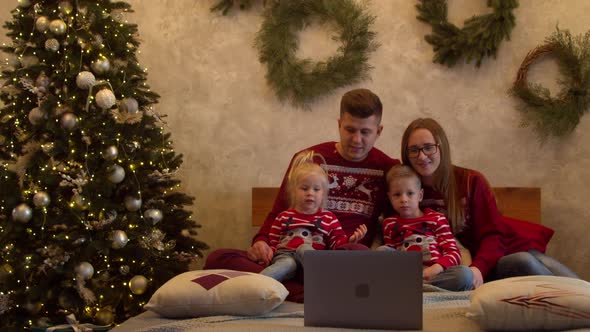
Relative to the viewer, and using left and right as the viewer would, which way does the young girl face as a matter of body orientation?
facing the viewer

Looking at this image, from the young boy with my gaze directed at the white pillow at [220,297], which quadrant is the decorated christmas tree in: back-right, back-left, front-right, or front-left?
front-right

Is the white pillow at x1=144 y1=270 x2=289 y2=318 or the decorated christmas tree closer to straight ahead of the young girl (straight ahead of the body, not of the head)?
the white pillow

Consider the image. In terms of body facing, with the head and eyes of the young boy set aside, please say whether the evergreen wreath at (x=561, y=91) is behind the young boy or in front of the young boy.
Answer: behind

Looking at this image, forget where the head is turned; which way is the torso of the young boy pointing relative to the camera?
toward the camera

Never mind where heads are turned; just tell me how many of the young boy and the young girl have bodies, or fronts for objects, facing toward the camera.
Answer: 2

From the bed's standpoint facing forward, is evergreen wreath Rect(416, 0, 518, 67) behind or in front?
behind

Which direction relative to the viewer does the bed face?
toward the camera

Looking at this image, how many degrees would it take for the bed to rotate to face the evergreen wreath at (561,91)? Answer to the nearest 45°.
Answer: approximately 135° to its left
